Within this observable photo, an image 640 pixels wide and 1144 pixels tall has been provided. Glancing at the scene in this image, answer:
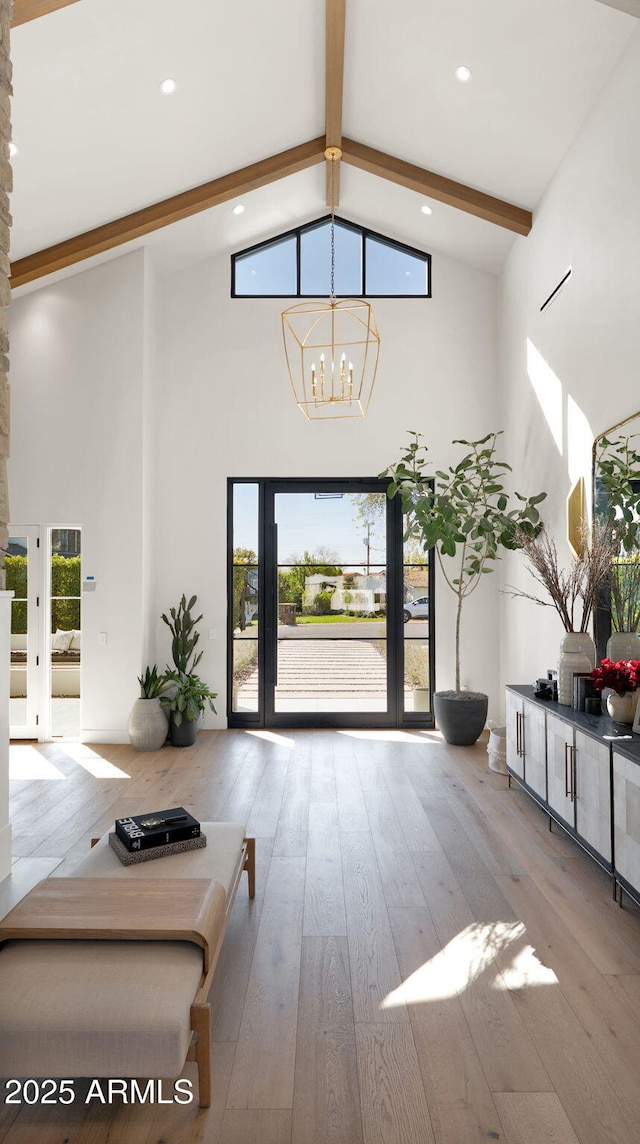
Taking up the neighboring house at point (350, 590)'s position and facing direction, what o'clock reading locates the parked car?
The parked car is roughly at 9 o'clock from the neighboring house.

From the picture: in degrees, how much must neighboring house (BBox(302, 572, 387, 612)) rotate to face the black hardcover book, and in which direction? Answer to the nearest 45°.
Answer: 0° — it already faces it

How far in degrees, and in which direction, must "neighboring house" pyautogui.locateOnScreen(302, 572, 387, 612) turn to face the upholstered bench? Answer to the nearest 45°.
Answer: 0° — it already faces it

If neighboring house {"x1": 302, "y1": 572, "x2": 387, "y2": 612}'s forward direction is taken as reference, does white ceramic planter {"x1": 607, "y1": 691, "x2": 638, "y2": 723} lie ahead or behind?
ahead

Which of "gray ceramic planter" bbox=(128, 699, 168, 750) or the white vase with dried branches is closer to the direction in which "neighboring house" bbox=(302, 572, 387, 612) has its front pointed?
the white vase with dried branches

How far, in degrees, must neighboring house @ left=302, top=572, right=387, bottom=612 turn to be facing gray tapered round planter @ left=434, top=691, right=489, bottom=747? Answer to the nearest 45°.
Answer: approximately 45° to its left

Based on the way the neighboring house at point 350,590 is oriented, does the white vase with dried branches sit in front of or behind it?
in front

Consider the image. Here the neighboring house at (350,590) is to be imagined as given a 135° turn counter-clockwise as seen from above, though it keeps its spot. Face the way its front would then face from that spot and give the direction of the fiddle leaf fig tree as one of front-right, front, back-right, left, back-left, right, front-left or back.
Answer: right

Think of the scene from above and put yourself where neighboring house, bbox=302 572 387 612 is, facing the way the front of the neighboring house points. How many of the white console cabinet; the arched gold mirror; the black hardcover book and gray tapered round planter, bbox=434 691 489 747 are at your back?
0

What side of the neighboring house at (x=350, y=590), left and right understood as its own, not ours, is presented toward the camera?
front

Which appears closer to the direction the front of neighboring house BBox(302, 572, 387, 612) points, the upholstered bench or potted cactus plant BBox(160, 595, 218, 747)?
the upholstered bench

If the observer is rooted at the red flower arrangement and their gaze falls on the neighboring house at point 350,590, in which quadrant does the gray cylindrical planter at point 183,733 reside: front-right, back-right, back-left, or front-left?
front-left

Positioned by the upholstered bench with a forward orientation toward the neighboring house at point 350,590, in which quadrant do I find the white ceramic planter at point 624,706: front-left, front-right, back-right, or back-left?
front-right

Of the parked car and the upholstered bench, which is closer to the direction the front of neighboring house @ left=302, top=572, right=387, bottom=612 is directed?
the upholstered bench
